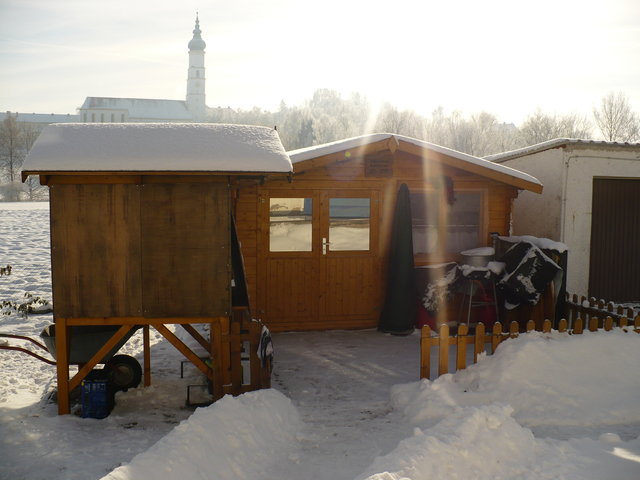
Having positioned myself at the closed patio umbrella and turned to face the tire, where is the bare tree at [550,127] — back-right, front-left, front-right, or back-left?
back-right

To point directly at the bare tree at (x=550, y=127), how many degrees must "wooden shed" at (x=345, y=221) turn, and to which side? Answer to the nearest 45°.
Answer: approximately 180°

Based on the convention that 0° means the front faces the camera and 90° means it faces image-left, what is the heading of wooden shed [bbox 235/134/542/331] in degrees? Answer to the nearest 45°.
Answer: approximately 0°

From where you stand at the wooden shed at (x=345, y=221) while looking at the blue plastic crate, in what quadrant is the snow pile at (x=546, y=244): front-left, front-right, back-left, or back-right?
back-left

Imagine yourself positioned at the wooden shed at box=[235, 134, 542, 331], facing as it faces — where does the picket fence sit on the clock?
The picket fence is roughly at 11 o'clock from the wooden shed.
